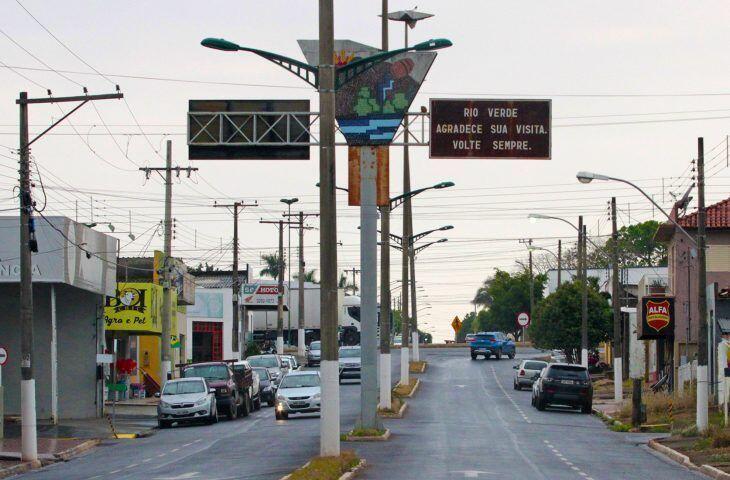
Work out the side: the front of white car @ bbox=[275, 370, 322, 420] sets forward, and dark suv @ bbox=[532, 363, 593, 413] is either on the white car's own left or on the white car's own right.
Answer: on the white car's own left

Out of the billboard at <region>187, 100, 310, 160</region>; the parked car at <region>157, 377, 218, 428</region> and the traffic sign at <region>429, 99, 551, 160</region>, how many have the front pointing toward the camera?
2

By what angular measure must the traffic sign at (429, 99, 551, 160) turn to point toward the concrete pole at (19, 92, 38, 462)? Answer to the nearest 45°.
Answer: approximately 90° to its right

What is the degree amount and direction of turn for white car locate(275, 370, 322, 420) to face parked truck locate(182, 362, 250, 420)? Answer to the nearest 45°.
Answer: approximately 135° to its right

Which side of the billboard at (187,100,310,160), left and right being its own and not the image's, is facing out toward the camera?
back

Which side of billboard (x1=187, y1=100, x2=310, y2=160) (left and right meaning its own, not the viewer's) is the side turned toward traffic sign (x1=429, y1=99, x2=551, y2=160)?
right

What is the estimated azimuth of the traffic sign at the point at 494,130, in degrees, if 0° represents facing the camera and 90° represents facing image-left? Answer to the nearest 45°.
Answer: approximately 0°

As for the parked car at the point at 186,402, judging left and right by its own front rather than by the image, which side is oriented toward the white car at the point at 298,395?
left
